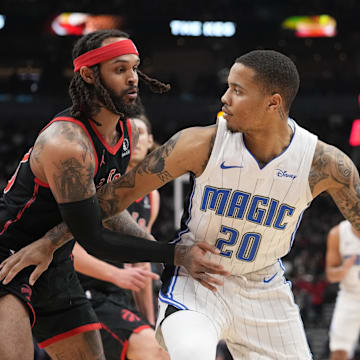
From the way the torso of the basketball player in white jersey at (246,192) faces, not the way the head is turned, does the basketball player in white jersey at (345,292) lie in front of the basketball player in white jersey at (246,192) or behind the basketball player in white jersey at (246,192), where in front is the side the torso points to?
behind

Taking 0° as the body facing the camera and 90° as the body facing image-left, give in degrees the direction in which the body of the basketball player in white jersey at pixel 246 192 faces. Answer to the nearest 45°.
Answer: approximately 0°

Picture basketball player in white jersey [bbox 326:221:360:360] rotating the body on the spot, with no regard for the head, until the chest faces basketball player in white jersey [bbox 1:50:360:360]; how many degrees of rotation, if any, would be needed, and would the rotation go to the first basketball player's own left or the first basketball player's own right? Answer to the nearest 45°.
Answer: approximately 45° to the first basketball player's own right

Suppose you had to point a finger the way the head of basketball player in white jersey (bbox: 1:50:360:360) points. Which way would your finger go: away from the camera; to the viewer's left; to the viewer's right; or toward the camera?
to the viewer's left
